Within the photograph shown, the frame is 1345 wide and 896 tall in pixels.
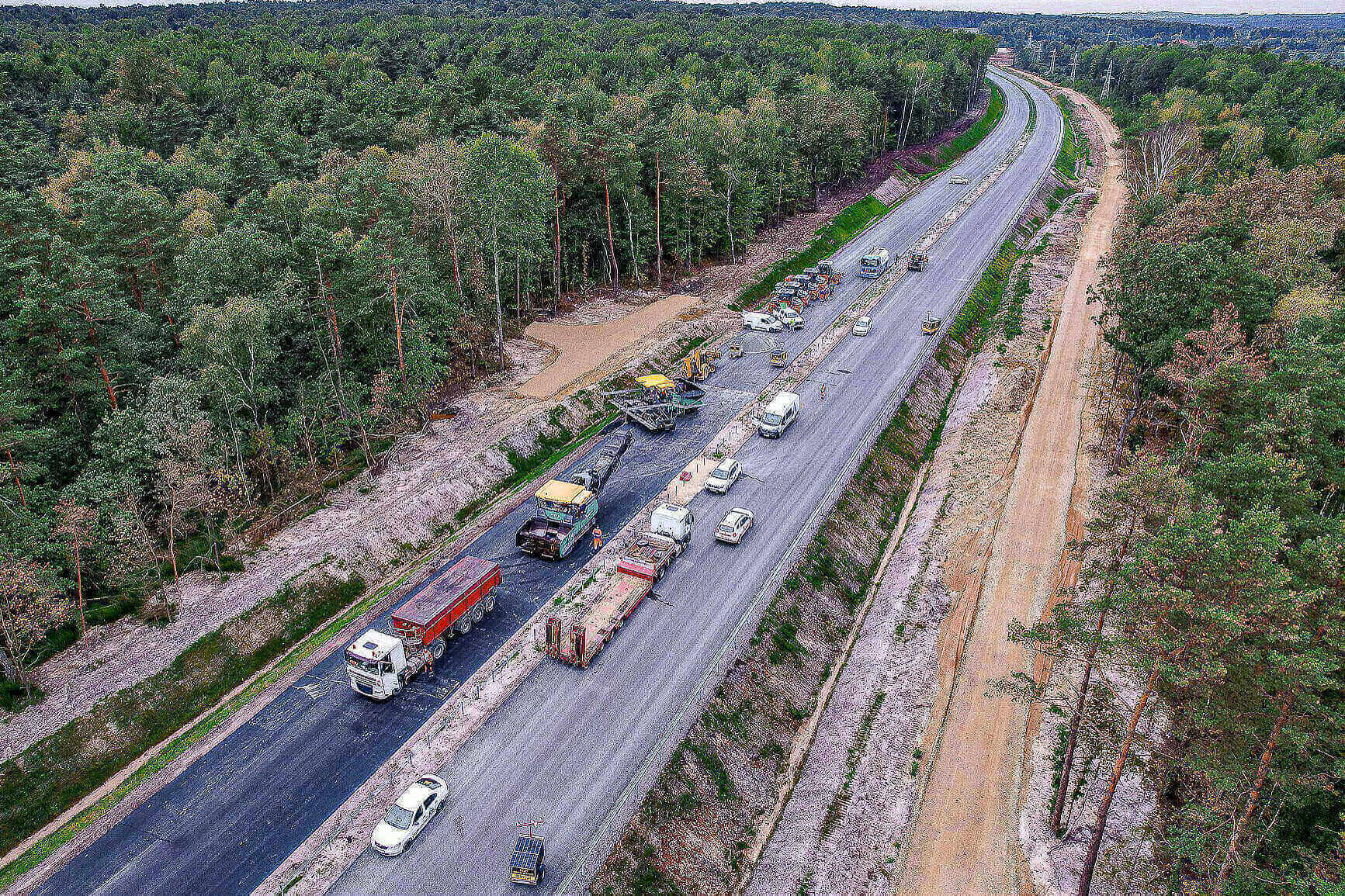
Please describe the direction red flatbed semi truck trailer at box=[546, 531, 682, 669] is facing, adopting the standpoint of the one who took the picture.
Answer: facing away from the viewer and to the right of the viewer

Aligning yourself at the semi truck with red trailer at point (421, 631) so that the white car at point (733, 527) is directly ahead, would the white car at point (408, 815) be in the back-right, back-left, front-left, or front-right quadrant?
back-right

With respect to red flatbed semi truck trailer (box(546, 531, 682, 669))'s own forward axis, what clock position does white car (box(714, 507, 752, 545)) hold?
The white car is roughly at 12 o'clock from the red flatbed semi truck trailer.

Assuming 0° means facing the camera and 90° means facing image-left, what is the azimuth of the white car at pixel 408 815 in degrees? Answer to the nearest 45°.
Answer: approximately 45°

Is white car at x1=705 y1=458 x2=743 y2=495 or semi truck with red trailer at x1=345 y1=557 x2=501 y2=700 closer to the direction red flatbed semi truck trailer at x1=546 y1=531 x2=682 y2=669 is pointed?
the white car

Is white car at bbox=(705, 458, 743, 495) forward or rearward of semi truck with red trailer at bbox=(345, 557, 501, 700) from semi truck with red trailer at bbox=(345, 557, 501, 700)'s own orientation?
rearward

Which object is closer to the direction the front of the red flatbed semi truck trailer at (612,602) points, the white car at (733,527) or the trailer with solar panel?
the white car

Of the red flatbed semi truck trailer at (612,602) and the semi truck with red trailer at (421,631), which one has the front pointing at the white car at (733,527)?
the red flatbed semi truck trailer at (612,602)
